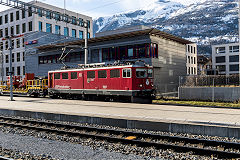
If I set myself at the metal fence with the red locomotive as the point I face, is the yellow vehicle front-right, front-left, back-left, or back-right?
front-right

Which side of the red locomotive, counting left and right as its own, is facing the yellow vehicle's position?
back

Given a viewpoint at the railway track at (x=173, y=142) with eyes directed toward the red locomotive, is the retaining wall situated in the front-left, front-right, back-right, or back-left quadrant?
front-right

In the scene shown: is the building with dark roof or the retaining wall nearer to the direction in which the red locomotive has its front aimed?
the retaining wall

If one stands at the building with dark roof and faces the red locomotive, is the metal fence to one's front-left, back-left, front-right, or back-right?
front-left

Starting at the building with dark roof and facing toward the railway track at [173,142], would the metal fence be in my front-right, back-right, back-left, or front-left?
front-left

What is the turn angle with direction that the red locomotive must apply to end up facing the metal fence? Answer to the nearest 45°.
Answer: approximately 45° to its left

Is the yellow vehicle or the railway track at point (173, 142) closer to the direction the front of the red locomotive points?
the railway track

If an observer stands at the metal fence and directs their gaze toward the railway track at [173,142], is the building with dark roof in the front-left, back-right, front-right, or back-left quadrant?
back-right

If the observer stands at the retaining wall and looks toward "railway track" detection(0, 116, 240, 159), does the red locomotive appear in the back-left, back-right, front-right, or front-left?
front-right

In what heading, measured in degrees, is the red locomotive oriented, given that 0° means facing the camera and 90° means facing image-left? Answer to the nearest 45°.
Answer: approximately 315°
